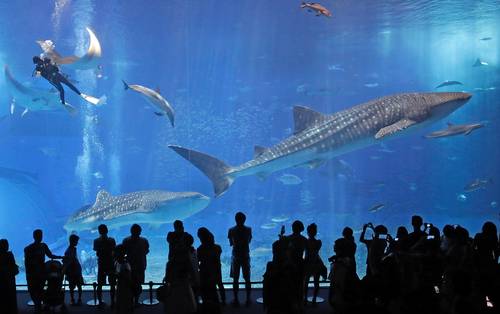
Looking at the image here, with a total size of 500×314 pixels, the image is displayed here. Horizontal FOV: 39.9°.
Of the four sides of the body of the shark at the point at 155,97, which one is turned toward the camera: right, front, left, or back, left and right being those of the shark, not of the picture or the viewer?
right

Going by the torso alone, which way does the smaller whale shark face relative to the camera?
to the viewer's right

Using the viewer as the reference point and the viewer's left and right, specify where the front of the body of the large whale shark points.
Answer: facing to the right of the viewer

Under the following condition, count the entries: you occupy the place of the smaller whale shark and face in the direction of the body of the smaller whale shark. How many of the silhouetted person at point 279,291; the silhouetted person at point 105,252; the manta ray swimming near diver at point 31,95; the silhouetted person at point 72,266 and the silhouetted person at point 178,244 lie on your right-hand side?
4

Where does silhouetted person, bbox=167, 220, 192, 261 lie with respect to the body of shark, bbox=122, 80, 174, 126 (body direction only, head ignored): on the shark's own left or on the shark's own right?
on the shark's own right

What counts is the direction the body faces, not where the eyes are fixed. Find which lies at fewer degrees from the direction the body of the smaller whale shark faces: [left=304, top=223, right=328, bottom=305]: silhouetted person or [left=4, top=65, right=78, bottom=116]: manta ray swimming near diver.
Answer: the silhouetted person

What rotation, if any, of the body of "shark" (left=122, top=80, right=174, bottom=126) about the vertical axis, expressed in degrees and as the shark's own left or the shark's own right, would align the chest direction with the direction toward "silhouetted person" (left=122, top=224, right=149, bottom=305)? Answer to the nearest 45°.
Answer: approximately 90° to the shark's own right
